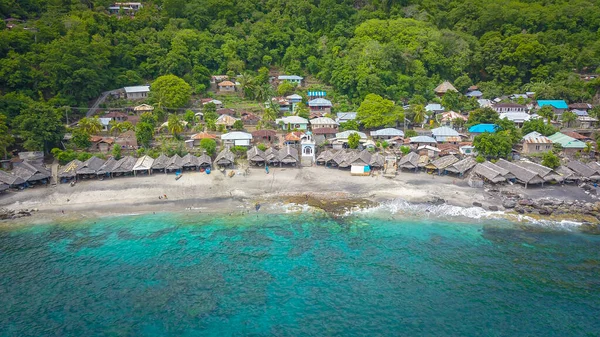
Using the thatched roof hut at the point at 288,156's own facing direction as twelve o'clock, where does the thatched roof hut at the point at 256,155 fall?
the thatched roof hut at the point at 256,155 is roughly at 3 o'clock from the thatched roof hut at the point at 288,156.

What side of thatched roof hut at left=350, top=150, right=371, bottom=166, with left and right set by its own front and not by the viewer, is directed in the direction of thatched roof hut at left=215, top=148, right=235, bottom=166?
right

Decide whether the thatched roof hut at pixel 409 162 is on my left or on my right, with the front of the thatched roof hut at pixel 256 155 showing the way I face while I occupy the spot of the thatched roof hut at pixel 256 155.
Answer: on my left

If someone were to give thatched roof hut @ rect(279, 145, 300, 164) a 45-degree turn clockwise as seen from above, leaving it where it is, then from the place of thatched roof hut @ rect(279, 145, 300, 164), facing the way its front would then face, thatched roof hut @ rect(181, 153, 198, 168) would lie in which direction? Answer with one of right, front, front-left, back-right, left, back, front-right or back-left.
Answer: front-right

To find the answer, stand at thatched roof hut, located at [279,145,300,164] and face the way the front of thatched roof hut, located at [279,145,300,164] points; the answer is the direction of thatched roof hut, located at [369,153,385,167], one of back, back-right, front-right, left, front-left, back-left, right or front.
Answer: left

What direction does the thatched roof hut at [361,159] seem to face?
toward the camera

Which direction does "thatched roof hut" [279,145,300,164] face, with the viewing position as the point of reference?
facing the viewer

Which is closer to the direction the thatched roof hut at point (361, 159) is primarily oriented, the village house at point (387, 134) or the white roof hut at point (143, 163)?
the white roof hut

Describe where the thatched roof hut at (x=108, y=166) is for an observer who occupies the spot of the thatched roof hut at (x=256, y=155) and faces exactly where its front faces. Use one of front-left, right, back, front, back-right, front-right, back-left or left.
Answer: right

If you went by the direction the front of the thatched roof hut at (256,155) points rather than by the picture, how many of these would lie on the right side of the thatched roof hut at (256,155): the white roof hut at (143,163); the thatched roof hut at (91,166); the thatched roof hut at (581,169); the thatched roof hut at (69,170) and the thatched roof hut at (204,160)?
4

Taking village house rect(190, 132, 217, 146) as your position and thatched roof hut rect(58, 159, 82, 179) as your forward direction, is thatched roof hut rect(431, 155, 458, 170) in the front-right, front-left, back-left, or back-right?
back-left

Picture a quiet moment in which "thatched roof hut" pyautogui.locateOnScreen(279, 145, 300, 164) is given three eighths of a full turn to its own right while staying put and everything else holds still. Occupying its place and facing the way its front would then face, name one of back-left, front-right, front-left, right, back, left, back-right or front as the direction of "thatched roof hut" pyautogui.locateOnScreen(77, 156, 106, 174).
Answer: front-left

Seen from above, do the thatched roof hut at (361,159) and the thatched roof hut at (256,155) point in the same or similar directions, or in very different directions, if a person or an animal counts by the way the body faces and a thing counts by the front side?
same or similar directions

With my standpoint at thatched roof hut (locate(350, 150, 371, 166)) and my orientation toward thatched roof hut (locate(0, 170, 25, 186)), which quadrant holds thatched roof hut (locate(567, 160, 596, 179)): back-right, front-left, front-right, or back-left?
back-left

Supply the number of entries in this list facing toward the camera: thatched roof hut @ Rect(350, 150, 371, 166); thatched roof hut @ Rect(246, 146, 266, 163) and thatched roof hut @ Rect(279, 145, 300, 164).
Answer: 3

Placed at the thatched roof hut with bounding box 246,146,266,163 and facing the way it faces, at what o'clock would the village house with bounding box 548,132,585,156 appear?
The village house is roughly at 9 o'clock from the thatched roof hut.

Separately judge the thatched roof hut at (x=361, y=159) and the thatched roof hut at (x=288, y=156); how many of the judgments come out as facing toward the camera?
2

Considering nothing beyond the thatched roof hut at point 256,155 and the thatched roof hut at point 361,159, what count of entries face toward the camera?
2
